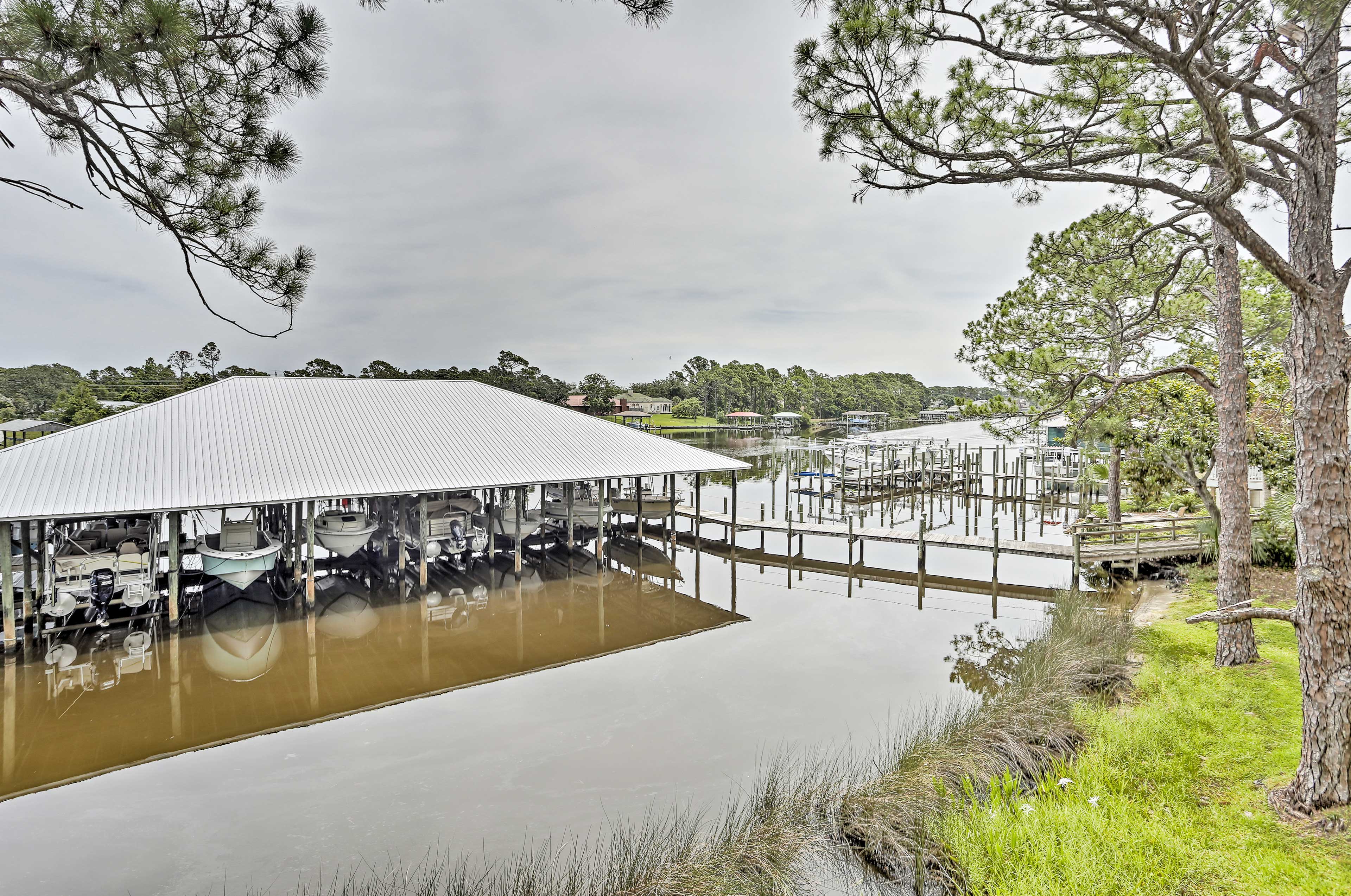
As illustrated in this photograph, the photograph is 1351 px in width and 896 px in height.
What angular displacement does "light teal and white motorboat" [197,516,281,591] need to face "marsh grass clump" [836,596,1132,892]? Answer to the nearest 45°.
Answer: approximately 45° to its left

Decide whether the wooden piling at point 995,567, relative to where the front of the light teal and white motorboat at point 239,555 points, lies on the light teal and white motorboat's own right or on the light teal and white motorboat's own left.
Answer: on the light teal and white motorboat's own left

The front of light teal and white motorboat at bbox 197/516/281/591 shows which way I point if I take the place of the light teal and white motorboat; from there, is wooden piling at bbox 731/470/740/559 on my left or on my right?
on my left

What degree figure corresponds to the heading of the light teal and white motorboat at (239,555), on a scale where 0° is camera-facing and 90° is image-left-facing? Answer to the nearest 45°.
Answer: approximately 0°

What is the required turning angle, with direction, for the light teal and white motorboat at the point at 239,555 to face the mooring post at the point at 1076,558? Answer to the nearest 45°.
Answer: approximately 45° to its left

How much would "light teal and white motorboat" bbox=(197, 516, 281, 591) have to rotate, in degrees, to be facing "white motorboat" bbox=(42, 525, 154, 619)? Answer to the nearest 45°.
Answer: approximately 90° to its right

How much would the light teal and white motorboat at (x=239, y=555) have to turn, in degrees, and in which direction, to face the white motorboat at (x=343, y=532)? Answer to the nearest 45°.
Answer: approximately 135° to its left

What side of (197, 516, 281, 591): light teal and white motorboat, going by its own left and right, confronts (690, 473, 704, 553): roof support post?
left

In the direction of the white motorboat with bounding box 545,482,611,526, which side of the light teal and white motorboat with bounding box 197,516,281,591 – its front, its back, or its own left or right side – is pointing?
left
